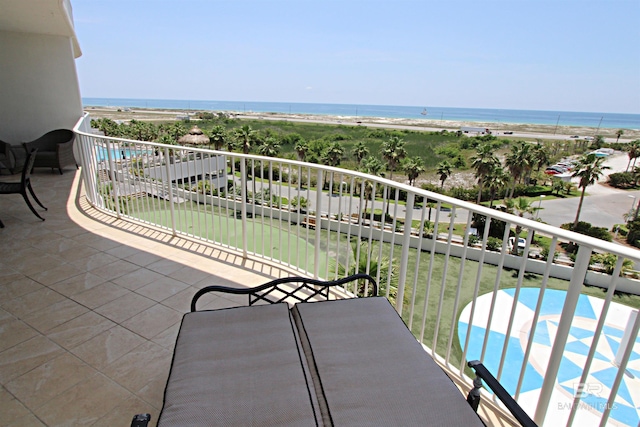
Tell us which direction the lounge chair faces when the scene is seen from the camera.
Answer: facing the viewer

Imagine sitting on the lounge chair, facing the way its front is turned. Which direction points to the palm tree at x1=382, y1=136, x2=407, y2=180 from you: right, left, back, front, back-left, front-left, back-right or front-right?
back

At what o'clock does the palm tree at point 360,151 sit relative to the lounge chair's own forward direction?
The palm tree is roughly at 6 o'clock from the lounge chair.

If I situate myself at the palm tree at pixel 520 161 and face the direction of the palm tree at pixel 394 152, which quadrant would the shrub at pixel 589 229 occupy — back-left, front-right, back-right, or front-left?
back-left

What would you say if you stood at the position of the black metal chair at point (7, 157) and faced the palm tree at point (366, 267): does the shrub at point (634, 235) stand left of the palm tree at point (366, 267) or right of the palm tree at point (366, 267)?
right

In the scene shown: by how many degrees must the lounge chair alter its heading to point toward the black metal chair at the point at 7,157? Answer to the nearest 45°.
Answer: approximately 135° to its right
